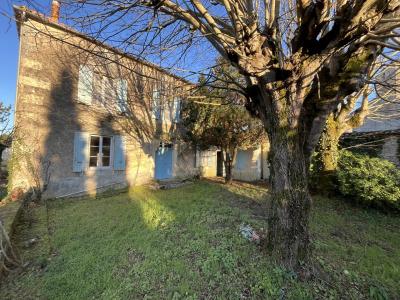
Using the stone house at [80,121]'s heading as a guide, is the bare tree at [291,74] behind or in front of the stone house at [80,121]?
in front

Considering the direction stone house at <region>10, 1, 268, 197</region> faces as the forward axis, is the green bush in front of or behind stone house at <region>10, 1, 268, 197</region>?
in front

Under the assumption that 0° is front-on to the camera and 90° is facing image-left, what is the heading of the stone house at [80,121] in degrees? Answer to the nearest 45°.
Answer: approximately 315°
